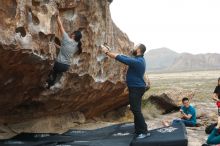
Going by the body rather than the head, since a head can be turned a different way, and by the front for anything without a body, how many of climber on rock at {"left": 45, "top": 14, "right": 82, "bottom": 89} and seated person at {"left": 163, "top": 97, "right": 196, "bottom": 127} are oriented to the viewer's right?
0

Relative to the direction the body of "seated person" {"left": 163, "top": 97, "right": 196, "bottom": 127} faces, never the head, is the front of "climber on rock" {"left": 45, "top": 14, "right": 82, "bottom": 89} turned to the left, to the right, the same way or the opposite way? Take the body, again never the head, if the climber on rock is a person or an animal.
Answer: to the right

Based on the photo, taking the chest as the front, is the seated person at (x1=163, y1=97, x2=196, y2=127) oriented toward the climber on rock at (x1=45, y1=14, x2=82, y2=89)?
yes

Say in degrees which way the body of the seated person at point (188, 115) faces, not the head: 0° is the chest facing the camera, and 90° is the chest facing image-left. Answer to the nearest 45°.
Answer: approximately 45°

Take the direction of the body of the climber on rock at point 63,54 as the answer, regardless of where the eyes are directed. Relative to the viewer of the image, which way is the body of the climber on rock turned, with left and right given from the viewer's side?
facing away from the viewer and to the left of the viewer

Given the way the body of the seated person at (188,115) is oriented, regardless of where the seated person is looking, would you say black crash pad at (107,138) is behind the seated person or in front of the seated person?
in front

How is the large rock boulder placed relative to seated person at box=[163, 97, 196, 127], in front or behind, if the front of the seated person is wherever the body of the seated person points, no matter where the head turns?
in front

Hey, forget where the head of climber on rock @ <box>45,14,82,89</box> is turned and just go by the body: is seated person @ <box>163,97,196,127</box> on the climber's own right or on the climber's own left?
on the climber's own right
